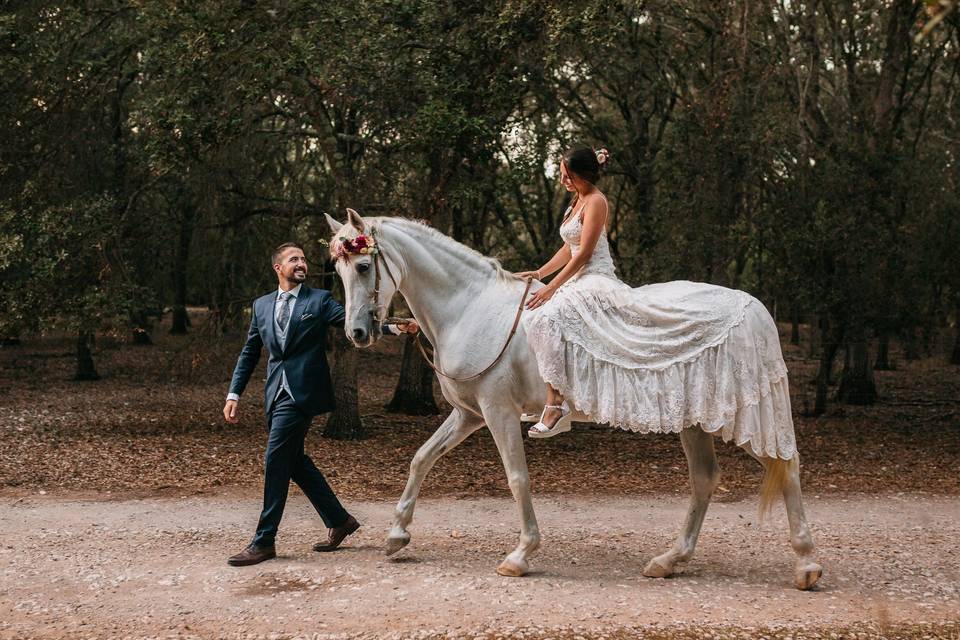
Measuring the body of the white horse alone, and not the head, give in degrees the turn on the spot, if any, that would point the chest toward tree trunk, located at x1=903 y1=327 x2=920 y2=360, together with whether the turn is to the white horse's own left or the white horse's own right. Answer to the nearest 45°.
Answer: approximately 135° to the white horse's own right

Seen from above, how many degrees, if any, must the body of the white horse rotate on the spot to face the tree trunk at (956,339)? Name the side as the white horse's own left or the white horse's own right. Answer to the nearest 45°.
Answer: approximately 135° to the white horse's own right

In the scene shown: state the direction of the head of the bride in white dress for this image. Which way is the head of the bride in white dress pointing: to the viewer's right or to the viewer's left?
to the viewer's left

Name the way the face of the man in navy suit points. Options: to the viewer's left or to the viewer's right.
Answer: to the viewer's right

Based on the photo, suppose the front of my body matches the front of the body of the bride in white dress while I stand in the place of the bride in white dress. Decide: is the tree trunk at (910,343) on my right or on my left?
on my right

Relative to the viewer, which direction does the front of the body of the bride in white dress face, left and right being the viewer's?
facing to the left of the viewer

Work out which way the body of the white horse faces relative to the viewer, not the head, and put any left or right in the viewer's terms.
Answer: facing to the left of the viewer
